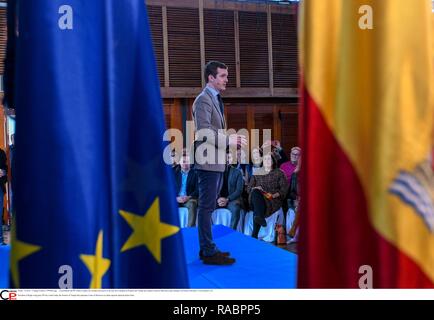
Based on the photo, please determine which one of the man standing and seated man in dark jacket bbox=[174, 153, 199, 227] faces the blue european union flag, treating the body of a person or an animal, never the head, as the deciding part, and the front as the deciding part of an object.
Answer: the seated man in dark jacket

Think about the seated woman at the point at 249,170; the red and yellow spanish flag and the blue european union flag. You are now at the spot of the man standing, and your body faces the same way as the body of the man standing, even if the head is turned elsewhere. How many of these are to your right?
2

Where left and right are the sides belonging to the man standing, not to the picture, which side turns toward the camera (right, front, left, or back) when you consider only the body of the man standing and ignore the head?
right

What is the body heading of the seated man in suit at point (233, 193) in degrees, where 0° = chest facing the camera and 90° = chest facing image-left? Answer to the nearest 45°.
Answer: approximately 45°

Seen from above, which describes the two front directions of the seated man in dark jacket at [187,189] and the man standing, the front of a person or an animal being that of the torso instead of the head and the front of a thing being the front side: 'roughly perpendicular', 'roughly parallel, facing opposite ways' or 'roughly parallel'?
roughly perpendicular

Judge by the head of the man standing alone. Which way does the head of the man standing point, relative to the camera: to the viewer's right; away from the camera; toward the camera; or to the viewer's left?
to the viewer's right

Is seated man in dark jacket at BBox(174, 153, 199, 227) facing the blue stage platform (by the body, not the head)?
yes
